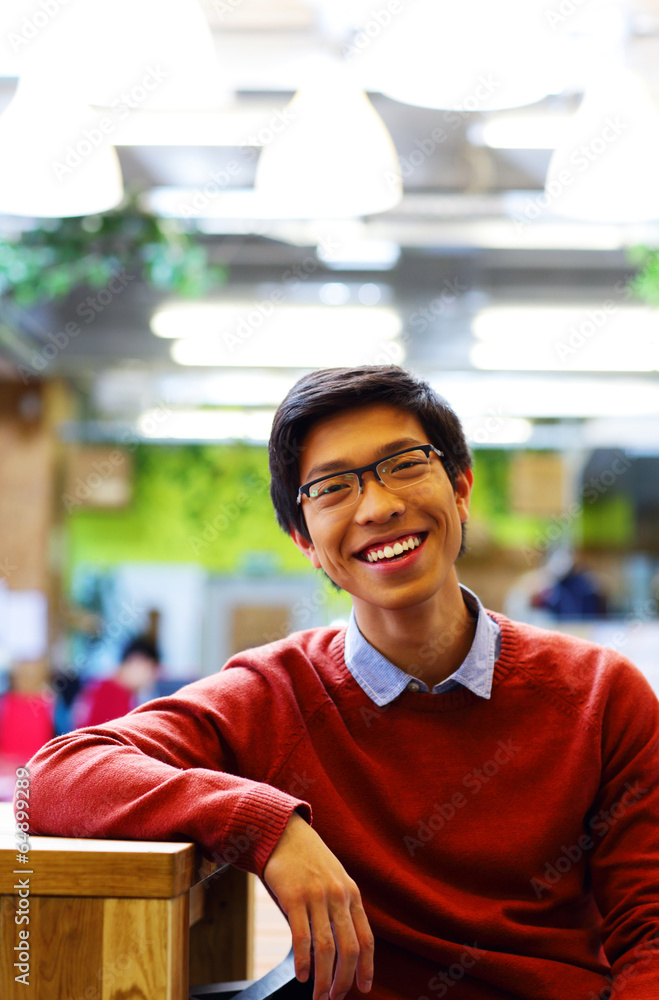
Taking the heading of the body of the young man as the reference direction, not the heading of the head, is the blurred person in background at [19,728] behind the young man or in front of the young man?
behind

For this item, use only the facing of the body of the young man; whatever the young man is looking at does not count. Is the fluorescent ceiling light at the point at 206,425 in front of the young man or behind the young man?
behind

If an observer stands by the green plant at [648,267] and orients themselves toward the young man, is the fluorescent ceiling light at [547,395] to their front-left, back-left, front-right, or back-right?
back-right

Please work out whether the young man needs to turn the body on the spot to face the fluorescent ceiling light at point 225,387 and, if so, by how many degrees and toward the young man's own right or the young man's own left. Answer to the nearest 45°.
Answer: approximately 180°

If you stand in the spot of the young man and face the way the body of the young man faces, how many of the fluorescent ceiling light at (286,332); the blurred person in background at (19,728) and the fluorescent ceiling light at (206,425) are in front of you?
0

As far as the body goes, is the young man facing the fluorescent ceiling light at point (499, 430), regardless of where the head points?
no

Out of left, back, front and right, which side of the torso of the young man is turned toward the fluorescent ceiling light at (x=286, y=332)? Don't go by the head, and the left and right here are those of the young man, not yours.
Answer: back

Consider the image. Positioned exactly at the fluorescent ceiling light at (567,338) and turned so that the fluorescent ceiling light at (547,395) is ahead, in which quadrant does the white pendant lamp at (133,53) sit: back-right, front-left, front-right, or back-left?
back-left

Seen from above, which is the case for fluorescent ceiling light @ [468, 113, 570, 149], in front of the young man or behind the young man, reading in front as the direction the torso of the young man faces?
behind

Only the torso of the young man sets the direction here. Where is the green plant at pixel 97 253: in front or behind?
behind

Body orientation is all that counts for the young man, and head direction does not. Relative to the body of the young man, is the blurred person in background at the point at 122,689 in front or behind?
behind

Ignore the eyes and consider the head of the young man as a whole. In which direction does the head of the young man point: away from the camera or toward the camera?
toward the camera

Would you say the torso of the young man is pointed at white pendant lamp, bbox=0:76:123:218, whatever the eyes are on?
no

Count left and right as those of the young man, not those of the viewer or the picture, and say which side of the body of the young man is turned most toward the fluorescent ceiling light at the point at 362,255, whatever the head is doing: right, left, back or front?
back

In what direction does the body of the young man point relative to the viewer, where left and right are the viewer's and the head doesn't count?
facing the viewer

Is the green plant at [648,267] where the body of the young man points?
no
